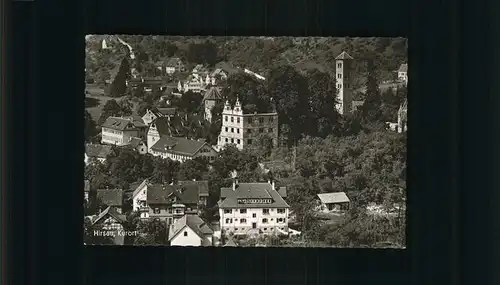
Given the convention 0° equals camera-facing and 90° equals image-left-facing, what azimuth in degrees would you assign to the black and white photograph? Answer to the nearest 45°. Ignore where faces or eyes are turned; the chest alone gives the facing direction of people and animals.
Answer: approximately 0°
